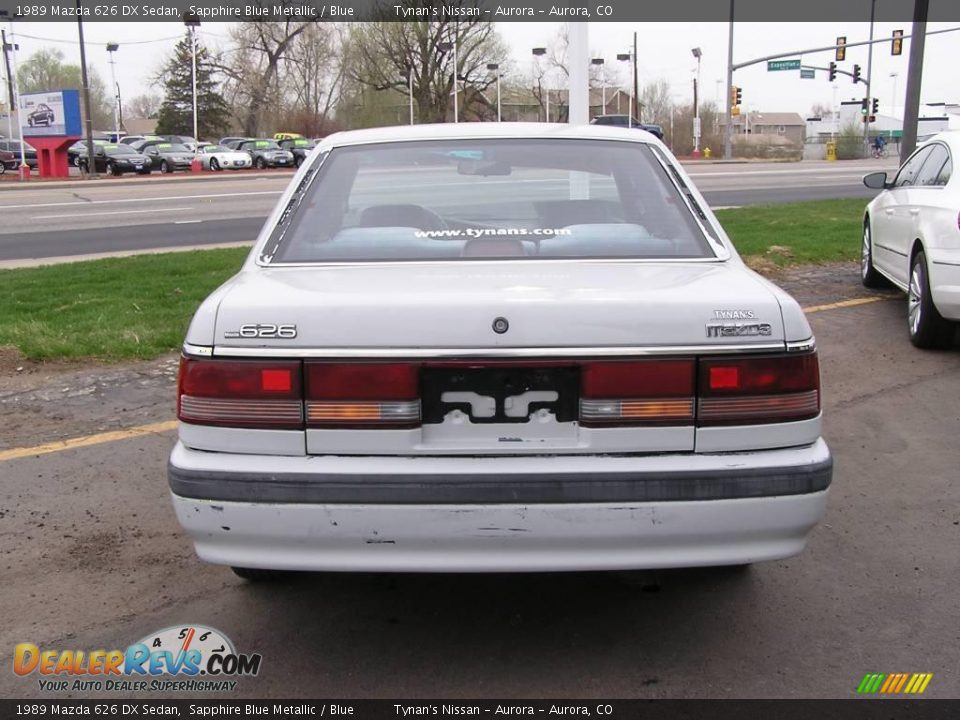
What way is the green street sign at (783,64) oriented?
toward the camera

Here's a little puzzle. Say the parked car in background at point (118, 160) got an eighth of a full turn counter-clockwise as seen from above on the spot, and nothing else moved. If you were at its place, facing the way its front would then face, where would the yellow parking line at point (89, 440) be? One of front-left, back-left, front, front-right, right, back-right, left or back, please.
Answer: right

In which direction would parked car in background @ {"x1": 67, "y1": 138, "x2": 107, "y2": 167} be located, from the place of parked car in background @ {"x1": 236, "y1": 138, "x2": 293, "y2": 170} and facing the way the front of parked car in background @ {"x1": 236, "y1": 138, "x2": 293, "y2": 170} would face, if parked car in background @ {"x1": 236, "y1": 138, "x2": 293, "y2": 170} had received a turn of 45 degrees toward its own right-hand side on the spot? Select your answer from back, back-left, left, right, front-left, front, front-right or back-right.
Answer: right

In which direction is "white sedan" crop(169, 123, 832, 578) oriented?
away from the camera

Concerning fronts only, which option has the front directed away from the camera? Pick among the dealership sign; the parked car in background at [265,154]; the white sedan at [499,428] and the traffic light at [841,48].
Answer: the white sedan

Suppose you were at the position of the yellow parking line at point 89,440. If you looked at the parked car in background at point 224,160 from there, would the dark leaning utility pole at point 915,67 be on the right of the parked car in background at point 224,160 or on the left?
right

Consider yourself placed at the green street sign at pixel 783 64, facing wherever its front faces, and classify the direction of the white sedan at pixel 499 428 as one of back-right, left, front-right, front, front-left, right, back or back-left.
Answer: front

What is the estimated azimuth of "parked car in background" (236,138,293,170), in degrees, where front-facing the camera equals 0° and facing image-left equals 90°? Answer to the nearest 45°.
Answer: approximately 315°

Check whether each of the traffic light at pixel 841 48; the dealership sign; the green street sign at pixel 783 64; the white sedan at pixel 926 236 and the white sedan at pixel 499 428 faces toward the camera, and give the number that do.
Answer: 3

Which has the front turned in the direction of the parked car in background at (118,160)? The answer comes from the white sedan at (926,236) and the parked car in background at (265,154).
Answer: the white sedan

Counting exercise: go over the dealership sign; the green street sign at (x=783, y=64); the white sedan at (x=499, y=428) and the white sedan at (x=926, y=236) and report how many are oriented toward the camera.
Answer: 2

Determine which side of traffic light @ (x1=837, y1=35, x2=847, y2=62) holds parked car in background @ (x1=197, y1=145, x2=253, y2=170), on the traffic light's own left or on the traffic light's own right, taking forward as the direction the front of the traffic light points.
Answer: on the traffic light's own right

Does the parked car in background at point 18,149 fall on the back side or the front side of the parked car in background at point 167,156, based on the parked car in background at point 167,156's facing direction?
on the back side

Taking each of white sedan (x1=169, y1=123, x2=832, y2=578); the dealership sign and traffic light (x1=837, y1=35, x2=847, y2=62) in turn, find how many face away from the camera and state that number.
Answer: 1

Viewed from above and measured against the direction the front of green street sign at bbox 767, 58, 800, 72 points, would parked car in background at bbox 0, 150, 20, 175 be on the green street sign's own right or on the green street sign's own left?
on the green street sign's own right

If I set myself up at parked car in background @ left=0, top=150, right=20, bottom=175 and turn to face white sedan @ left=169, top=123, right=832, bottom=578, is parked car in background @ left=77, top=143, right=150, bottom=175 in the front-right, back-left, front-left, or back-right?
front-left

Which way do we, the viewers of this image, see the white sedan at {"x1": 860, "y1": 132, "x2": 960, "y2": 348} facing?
facing away from the viewer and to the left of the viewer

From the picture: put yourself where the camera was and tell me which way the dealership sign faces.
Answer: facing the viewer
